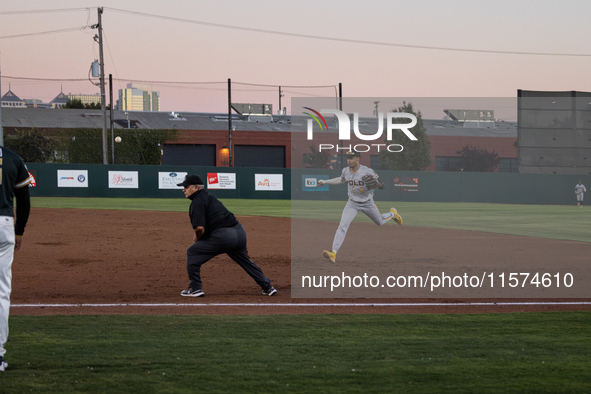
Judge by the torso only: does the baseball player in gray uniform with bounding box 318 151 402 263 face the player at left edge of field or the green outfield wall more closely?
the player at left edge of field

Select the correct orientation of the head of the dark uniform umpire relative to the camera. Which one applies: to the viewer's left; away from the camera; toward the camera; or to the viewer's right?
to the viewer's left

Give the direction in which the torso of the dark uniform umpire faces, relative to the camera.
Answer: to the viewer's left

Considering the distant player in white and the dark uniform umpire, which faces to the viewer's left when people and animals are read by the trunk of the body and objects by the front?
the dark uniform umpire

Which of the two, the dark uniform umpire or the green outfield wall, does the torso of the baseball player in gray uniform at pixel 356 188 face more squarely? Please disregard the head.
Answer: the dark uniform umpire
